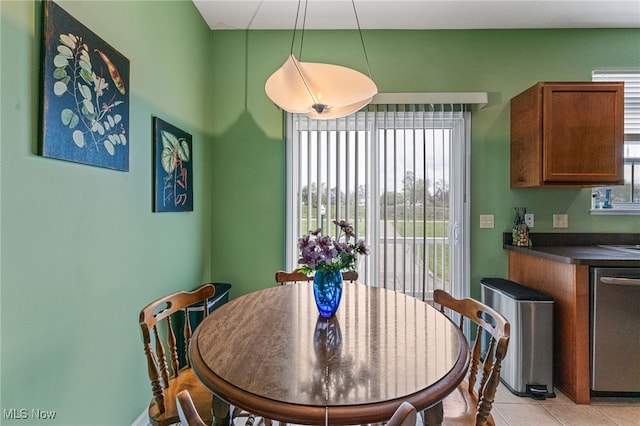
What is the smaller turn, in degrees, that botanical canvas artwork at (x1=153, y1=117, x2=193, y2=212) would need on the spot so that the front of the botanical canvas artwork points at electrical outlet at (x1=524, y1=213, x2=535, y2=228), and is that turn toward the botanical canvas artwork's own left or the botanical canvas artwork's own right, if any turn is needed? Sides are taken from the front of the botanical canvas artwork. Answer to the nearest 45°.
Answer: approximately 45° to the botanical canvas artwork's own left

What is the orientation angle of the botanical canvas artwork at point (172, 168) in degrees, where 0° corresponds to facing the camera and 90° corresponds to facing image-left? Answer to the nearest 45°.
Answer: approximately 315°

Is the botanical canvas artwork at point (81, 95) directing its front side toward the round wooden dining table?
yes

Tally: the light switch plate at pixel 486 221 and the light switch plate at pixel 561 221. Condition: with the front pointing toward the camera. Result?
2

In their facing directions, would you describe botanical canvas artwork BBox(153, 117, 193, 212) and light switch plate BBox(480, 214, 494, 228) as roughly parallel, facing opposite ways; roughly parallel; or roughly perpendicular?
roughly perpendicular

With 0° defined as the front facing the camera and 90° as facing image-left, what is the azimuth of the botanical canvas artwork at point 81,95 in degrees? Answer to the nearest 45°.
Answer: approximately 315°

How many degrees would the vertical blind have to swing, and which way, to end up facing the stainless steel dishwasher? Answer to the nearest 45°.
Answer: approximately 90° to its left

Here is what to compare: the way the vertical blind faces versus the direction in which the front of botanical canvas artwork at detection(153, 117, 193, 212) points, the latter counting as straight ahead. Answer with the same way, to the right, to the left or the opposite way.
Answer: to the right

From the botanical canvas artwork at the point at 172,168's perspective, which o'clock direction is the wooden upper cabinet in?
The wooden upper cabinet is roughly at 11 o'clock from the botanical canvas artwork.

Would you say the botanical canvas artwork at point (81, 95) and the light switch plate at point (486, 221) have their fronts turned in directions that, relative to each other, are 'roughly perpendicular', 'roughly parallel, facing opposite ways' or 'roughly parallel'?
roughly perpendicular

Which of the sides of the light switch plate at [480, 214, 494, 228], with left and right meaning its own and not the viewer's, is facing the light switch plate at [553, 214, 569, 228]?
left

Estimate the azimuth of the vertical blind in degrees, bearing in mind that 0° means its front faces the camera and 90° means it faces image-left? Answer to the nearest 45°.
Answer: approximately 0°

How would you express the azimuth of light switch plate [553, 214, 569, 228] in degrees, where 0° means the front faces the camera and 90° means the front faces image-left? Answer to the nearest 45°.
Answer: approximately 0°
